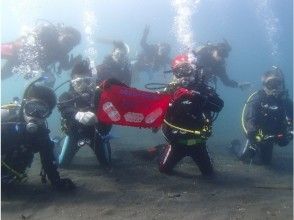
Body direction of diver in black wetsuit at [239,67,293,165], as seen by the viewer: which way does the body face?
toward the camera

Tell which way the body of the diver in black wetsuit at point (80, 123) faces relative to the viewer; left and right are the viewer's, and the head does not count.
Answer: facing the viewer

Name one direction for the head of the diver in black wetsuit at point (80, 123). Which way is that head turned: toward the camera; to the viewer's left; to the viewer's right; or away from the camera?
toward the camera

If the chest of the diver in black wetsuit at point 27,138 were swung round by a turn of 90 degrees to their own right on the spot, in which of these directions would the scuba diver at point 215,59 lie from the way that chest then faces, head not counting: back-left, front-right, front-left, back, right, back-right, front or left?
back

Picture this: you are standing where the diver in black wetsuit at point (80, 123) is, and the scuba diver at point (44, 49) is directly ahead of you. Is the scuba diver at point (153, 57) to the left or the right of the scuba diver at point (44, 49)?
right

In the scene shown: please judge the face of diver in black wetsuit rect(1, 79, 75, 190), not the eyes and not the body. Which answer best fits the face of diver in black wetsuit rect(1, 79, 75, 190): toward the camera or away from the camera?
toward the camera

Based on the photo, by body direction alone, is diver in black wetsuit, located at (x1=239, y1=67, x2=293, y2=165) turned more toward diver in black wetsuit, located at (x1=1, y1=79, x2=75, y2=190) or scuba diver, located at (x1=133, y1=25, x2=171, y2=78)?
the diver in black wetsuit

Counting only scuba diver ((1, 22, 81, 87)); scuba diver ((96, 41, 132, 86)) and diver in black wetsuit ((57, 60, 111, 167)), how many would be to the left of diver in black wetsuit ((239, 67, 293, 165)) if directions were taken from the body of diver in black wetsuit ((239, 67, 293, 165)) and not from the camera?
0

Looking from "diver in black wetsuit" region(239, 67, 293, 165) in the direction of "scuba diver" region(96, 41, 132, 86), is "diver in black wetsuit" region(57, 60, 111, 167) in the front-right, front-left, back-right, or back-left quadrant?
front-left

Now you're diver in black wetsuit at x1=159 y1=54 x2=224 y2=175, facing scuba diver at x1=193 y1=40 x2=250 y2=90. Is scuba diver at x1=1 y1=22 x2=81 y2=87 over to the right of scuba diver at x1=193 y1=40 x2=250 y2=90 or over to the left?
left

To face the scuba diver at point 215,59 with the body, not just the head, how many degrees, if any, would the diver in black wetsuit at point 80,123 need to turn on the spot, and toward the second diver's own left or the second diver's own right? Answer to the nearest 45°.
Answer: approximately 135° to the second diver's own left

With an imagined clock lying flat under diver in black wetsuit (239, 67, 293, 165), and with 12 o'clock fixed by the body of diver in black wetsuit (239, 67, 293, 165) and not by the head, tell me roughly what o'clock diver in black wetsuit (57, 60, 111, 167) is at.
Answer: diver in black wetsuit (57, 60, 111, 167) is roughly at 2 o'clock from diver in black wetsuit (239, 67, 293, 165).

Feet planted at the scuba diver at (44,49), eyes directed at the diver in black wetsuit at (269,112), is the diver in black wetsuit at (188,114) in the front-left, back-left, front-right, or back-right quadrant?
front-right

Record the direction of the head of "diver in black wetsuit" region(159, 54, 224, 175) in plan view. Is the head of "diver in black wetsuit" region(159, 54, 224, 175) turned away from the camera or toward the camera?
toward the camera

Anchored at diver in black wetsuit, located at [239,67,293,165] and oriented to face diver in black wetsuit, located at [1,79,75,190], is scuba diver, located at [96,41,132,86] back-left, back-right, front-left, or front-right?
front-right

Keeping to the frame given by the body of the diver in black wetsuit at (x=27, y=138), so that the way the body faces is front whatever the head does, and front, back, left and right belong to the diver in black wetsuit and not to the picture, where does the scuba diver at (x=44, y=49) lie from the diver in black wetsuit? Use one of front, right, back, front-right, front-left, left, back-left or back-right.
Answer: back-left

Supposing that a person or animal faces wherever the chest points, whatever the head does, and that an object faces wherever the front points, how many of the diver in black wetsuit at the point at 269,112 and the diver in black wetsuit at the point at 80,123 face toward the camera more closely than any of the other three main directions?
2
